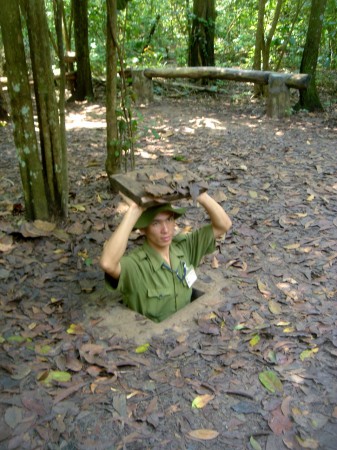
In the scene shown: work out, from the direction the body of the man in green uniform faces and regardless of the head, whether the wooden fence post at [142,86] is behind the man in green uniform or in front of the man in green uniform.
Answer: behind

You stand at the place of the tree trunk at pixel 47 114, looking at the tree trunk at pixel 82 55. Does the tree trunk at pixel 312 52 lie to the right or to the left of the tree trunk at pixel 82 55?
right

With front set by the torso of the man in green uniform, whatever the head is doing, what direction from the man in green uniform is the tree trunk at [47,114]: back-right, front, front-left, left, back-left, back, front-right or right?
back

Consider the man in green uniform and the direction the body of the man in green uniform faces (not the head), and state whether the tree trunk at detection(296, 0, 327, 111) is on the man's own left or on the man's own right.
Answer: on the man's own left

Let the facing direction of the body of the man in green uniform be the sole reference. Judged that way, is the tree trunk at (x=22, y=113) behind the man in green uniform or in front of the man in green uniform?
behind

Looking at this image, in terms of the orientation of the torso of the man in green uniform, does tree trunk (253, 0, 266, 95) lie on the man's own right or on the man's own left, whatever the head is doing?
on the man's own left

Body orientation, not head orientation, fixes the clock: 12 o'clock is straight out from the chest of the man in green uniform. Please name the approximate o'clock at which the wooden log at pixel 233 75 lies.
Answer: The wooden log is roughly at 8 o'clock from the man in green uniform.

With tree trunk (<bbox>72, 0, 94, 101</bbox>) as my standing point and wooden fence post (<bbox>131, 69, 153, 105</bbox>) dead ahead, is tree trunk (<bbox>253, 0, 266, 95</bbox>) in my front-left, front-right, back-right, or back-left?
front-left

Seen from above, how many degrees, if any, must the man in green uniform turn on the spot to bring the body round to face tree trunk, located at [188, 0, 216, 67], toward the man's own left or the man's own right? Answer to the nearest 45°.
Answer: approximately 135° to the man's own left

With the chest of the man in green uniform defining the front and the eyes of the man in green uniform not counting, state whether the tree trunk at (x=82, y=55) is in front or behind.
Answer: behind

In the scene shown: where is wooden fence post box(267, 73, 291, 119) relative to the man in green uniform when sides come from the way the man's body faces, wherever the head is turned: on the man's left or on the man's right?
on the man's left

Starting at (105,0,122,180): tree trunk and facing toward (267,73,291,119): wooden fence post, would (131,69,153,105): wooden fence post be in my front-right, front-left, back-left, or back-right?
front-left
